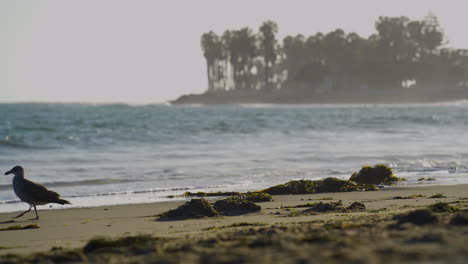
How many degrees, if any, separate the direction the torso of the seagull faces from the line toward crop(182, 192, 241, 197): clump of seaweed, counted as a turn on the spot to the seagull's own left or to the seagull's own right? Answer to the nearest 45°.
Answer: approximately 135° to the seagull's own right

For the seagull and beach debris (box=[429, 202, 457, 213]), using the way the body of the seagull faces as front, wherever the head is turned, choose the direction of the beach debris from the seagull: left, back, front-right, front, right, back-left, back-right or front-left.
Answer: back-left

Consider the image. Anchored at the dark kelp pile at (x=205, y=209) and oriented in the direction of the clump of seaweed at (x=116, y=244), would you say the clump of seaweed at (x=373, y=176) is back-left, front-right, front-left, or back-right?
back-left

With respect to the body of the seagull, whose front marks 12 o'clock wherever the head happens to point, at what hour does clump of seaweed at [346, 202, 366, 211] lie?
The clump of seaweed is roughly at 7 o'clock from the seagull.

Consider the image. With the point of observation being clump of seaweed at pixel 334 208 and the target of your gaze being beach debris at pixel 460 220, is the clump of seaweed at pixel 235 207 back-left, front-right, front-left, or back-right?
back-right

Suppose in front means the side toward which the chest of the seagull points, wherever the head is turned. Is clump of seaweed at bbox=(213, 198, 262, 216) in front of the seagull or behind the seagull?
behind

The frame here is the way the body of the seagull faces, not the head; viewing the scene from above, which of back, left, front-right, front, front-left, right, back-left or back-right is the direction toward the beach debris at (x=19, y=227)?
left

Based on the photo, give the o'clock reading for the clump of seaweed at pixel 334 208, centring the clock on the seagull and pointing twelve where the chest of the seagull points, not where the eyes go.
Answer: The clump of seaweed is roughly at 7 o'clock from the seagull.

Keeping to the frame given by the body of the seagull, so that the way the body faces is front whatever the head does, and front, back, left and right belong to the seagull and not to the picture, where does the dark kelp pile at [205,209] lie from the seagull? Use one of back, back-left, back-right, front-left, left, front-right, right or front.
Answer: back-left

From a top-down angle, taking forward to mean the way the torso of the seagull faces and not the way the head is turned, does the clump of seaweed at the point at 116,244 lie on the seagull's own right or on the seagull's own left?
on the seagull's own left

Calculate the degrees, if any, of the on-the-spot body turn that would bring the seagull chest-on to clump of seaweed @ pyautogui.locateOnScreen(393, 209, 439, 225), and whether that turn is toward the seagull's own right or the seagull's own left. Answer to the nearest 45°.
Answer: approximately 135° to the seagull's own left

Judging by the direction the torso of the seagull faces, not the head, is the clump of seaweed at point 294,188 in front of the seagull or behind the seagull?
behind

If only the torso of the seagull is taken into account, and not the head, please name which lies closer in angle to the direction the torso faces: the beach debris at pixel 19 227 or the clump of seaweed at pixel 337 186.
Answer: the beach debris

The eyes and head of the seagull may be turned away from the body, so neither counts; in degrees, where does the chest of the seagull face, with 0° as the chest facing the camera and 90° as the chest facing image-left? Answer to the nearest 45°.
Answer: approximately 90°
